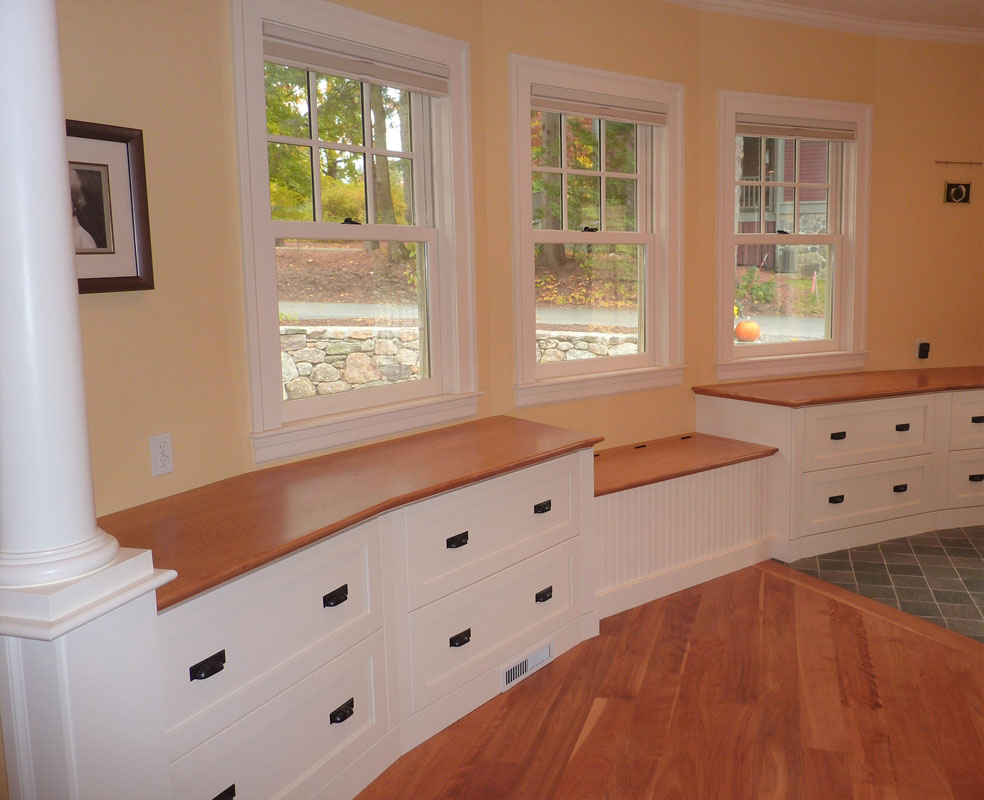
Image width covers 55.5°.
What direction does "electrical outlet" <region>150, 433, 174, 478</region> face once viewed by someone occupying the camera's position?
facing the viewer and to the right of the viewer

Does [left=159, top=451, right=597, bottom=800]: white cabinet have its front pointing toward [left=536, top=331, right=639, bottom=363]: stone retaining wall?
no

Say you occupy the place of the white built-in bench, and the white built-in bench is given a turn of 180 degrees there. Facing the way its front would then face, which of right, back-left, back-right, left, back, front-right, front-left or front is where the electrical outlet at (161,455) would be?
left

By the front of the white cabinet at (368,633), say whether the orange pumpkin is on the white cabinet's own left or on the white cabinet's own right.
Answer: on the white cabinet's own left

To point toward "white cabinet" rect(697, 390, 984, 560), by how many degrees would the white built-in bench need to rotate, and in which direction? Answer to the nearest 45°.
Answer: approximately 90° to its left

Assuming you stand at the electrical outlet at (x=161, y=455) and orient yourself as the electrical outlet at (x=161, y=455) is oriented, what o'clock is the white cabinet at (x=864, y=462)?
The white cabinet is roughly at 10 o'clock from the electrical outlet.

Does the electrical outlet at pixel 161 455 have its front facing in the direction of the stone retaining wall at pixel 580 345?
no

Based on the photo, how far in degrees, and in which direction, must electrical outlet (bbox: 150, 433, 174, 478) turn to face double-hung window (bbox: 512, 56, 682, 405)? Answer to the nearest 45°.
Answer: approximately 90° to its left

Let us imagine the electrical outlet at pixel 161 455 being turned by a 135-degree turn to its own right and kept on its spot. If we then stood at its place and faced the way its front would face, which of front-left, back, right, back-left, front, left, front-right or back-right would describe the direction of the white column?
left

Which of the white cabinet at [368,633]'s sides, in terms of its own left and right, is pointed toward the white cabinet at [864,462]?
left

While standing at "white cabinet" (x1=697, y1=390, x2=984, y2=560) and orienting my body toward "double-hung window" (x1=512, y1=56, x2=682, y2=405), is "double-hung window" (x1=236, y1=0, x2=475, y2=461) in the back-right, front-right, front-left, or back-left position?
front-left

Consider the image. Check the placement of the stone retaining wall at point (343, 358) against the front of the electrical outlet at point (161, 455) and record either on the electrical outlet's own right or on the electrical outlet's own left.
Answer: on the electrical outlet's own left

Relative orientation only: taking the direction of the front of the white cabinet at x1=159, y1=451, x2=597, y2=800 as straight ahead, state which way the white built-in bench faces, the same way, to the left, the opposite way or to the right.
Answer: the same way

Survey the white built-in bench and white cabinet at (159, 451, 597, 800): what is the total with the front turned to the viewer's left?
0
